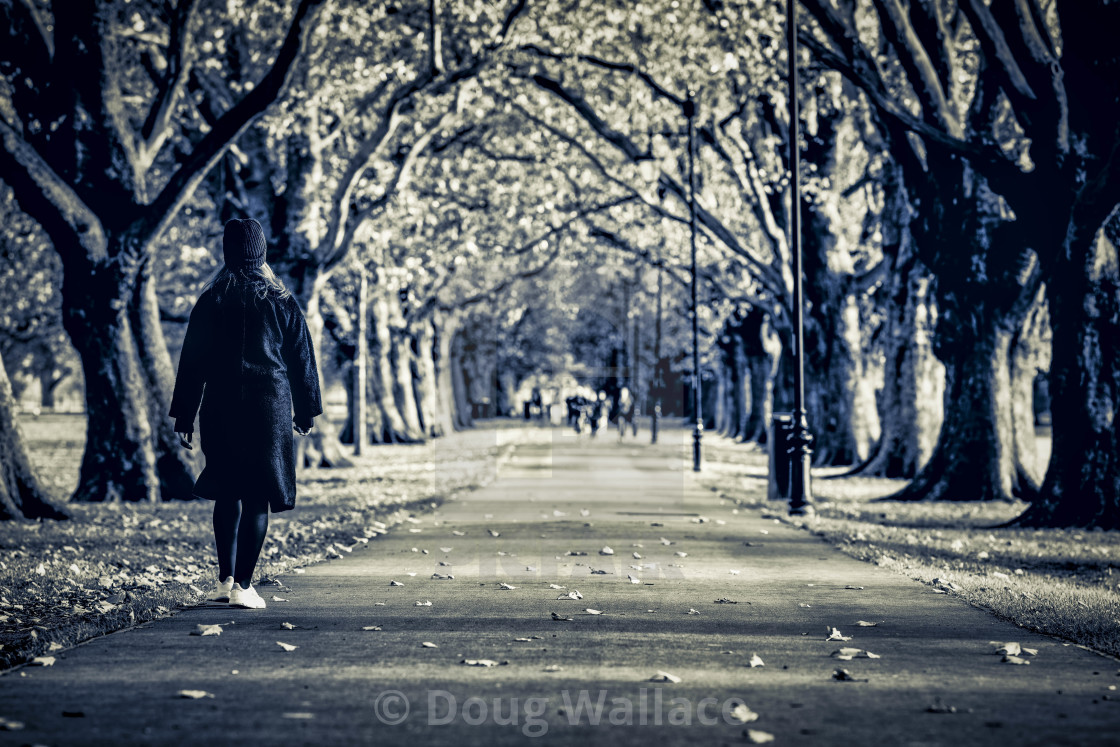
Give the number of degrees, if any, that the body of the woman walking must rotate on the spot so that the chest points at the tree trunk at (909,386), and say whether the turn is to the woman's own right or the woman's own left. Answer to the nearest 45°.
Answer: approximately 45° to the woman's own right

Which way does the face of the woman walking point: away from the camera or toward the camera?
away from the camera

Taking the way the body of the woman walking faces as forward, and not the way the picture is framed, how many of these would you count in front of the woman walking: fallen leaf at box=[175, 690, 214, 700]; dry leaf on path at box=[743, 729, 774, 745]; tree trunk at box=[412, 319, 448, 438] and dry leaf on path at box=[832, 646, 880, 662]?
1

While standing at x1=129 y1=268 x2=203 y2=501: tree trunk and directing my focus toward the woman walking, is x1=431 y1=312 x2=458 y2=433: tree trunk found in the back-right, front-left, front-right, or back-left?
back-left

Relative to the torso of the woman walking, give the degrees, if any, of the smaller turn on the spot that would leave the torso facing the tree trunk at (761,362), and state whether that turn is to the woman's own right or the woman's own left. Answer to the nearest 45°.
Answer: approximately 45° to the woman's own right

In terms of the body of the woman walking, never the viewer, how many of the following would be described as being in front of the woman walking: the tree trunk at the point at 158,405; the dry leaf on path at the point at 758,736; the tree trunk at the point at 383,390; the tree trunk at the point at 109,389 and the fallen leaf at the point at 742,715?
3

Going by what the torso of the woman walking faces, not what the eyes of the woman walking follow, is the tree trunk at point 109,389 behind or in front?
in front

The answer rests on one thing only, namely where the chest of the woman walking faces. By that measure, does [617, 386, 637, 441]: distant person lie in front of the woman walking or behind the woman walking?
in front

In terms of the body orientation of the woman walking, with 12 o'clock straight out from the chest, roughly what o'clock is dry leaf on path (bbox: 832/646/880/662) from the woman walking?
The dry leaf on path is roughly at 4 o'clock from the woman walking.

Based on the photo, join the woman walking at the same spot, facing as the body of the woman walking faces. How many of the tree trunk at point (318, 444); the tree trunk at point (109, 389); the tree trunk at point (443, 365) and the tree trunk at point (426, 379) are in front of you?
4

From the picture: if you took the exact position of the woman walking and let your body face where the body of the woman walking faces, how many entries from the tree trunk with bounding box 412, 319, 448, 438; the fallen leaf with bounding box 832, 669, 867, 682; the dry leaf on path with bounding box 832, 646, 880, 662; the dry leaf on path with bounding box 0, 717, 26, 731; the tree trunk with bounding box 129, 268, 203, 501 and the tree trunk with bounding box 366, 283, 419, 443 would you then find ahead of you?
3

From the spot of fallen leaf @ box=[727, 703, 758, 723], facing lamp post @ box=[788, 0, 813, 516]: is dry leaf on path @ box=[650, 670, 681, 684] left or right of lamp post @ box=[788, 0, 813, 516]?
left

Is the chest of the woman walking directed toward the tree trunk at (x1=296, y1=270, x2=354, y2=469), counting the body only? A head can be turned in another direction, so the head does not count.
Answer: yes

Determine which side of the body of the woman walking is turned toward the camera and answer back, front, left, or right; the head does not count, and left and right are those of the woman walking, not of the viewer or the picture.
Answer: back

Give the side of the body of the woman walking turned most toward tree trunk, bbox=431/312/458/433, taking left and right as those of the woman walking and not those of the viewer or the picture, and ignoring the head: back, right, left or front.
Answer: front

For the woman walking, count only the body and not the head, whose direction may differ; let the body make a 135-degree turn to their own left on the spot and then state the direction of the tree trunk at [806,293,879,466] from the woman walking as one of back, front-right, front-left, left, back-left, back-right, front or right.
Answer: back

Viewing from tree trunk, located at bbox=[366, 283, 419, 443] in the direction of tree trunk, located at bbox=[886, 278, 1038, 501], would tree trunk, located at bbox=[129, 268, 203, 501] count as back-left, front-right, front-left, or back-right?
front-right

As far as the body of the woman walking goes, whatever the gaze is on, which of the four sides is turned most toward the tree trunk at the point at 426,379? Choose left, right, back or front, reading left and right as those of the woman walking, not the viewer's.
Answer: front

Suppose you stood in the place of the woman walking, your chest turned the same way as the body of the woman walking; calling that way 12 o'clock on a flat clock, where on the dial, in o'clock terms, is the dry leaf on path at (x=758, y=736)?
The dry leaf on path is roughly at 5 o'clock from the woman walking.

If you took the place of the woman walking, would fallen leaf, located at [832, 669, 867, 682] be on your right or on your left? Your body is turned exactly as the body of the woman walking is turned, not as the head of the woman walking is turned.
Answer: on your right
